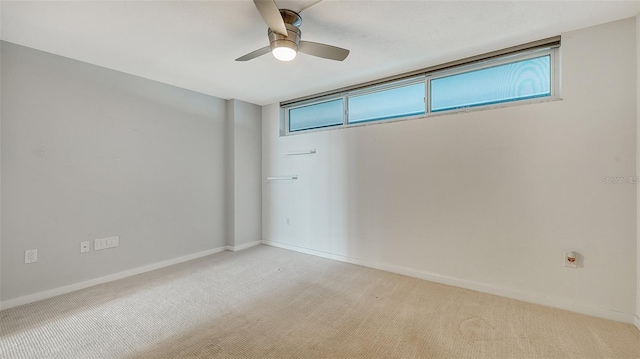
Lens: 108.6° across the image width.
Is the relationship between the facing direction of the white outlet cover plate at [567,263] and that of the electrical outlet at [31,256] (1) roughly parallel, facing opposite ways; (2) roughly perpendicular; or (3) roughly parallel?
roughly perpendicular

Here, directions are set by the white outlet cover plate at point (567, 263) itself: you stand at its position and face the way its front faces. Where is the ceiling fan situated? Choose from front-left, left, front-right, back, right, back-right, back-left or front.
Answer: front-right

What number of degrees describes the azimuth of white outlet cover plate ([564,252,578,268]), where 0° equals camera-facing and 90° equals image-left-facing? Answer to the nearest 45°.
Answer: approximately 0°

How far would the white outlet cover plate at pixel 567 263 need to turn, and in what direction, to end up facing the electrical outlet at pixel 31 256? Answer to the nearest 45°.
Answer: approximately 45° to its right

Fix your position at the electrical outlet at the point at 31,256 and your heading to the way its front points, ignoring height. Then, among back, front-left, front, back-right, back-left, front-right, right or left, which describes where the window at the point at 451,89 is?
front-left

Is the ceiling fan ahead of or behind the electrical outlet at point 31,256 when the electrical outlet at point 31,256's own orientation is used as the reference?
ahead

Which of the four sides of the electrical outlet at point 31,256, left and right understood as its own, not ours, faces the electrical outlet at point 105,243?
left

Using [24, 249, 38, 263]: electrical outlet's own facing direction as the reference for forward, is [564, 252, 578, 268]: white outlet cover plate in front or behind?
in front

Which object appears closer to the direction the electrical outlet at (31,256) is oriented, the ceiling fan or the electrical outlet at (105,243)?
the ceiling fan
